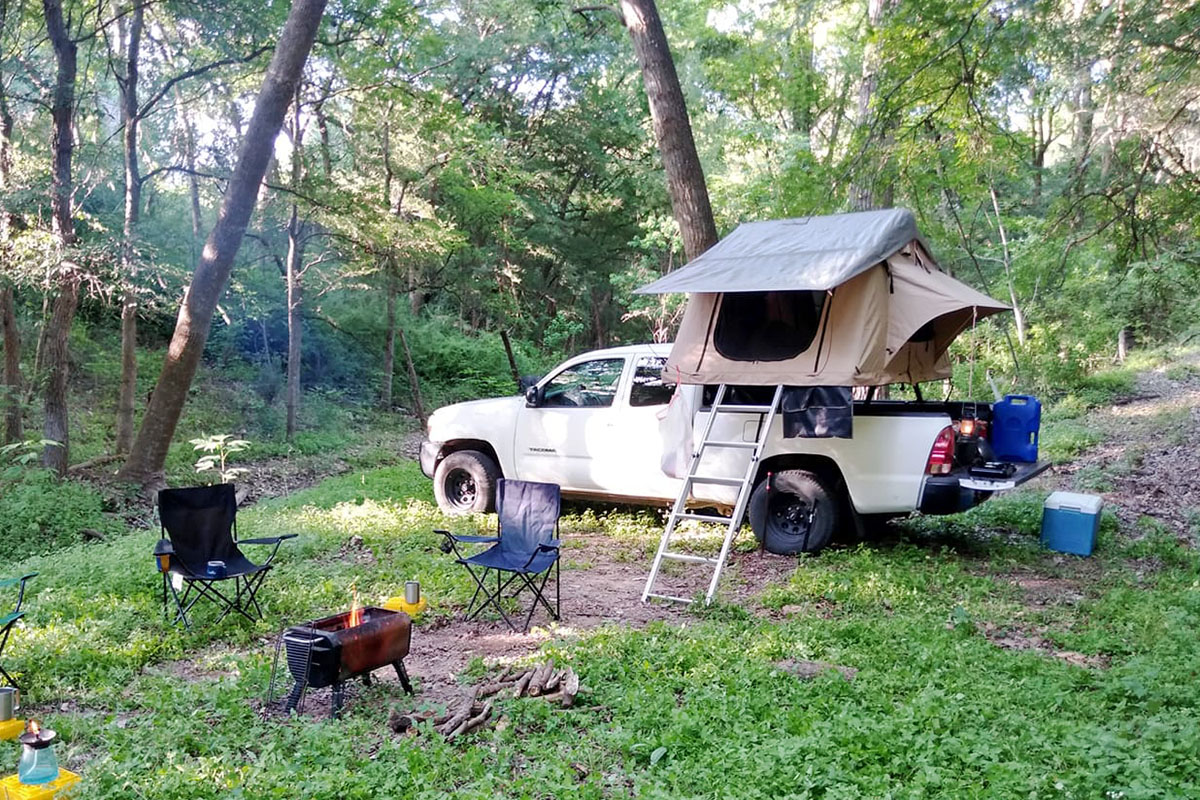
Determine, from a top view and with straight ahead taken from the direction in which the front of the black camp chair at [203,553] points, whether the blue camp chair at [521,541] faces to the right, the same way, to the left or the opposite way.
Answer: to the right

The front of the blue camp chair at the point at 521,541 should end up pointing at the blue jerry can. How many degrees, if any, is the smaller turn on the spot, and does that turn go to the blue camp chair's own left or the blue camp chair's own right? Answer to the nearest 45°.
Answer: approximately 135° to the blue camp chair's own left

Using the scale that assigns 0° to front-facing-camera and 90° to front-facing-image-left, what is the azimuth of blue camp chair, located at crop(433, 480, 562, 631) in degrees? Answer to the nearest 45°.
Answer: approximately 45°

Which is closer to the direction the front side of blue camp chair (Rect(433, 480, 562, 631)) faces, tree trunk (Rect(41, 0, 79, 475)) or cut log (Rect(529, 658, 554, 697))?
the cut log

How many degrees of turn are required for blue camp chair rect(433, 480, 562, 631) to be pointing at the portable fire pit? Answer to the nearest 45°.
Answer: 0° — it already faces it

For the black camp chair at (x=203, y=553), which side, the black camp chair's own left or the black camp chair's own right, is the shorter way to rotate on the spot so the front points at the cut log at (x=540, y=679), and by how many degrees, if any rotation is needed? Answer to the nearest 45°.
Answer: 0° — it already faces it

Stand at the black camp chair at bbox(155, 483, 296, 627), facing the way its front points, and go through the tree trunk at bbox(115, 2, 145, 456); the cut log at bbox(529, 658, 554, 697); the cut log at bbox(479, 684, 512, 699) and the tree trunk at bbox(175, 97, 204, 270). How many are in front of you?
2

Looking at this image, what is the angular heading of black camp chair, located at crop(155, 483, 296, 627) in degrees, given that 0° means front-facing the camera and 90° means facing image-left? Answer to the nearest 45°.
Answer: approximately 315°

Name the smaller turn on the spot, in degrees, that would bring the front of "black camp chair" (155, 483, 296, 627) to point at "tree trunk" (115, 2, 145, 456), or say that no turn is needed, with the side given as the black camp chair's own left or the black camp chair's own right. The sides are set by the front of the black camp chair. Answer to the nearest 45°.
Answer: approximately 135° to the black camp chair's own left

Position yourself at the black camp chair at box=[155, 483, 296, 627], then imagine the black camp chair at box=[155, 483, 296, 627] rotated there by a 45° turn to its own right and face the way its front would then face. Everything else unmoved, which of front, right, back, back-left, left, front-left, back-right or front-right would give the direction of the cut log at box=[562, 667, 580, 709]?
front-left

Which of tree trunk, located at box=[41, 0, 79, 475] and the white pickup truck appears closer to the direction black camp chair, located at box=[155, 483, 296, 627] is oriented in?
the white pickup truck

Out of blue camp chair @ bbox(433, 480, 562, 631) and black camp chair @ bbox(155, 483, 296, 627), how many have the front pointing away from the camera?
0

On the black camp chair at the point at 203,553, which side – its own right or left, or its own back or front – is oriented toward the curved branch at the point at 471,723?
front

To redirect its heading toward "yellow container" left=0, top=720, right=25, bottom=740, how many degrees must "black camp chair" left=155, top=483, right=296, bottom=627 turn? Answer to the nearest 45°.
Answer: approximately 45° to its right

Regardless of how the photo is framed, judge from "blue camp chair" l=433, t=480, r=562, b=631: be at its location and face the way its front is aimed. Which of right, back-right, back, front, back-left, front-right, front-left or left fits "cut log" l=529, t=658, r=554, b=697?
front-left

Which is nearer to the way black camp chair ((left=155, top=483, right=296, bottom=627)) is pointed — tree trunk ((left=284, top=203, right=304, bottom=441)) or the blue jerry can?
the blue jerry can

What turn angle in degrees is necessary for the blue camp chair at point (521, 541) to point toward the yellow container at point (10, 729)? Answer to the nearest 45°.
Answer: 0° — it already faces it

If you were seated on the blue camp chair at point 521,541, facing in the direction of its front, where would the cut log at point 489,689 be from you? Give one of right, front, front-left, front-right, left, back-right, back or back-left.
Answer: front-left
